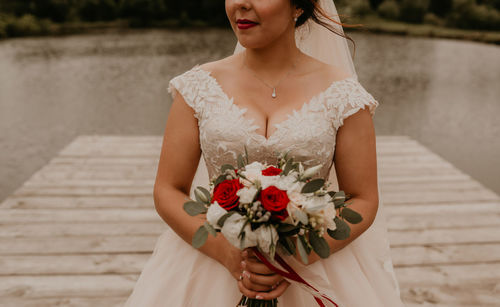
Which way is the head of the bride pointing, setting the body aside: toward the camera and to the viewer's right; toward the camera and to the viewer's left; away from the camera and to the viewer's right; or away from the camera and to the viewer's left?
toward the camera and to the viewer's left

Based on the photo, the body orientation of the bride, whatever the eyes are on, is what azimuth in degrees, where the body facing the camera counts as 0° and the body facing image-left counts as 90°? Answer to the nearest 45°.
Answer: approximately 0°
